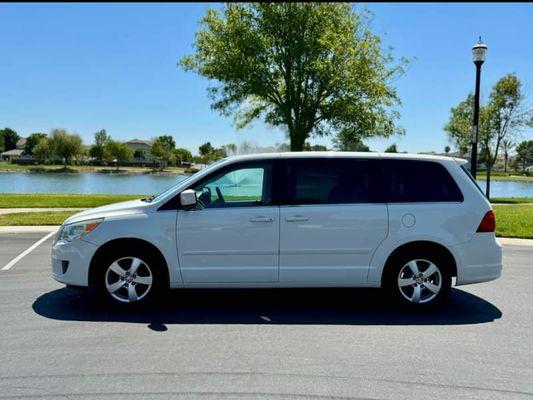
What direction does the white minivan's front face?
to the viewer's left

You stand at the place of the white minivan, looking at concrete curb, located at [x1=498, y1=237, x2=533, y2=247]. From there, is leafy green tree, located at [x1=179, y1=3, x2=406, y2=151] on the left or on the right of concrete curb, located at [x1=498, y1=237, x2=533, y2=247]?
left

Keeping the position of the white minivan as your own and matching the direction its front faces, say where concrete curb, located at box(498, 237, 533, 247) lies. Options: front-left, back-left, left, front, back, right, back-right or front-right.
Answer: back-right

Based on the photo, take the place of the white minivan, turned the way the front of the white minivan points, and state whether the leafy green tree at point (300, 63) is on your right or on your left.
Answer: on your right

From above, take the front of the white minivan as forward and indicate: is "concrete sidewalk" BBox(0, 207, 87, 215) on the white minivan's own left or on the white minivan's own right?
on the white minivan's own right

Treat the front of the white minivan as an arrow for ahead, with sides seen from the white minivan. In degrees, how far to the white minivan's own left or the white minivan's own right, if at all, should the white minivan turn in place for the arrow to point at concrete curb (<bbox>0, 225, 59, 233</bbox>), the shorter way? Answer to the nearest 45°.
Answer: approximately 45° to the white minivan's own right
